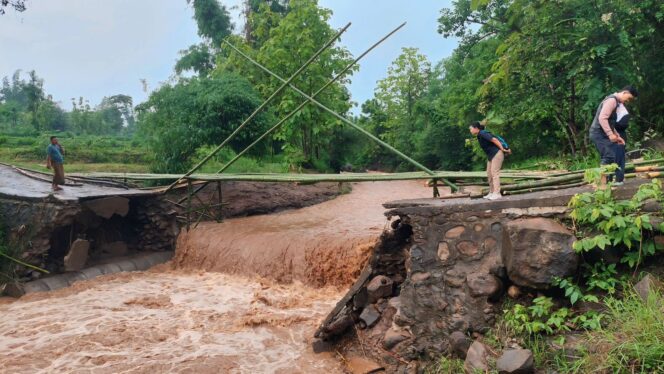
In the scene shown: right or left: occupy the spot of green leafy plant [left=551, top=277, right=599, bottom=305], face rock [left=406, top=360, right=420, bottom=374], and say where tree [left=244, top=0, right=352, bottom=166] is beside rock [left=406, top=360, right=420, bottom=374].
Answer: right

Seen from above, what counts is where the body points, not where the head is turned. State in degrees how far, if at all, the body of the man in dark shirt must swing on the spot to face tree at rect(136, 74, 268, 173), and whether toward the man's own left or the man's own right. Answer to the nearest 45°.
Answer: approximately 45° to the man's own right

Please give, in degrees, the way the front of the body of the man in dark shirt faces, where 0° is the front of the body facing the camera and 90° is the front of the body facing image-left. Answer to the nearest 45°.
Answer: approximately 90°
